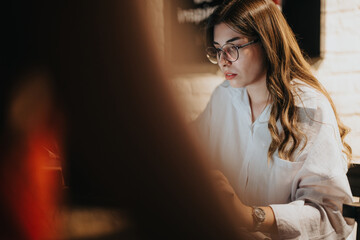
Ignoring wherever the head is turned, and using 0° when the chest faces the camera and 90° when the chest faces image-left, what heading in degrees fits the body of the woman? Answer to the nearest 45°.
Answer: approximately 45°
